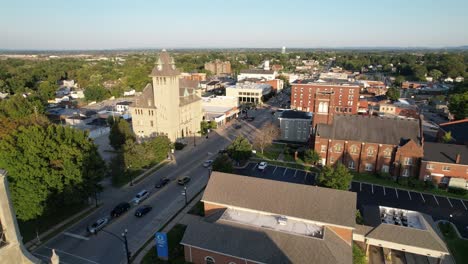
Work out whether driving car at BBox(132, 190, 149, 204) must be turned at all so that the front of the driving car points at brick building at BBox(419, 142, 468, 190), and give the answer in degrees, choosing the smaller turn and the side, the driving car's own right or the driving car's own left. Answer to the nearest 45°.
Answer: approximately 135° to the driving car's own left

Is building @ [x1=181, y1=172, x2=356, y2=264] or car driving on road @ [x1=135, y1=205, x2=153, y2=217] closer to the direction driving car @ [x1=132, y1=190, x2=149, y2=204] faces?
the car driving on road

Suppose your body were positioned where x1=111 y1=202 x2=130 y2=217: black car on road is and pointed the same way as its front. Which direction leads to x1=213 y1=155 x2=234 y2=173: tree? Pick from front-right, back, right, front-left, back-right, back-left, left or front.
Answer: back-left

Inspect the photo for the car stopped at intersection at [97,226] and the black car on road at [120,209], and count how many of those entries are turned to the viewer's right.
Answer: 0

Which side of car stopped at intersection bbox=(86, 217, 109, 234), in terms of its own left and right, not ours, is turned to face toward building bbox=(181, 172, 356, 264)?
left

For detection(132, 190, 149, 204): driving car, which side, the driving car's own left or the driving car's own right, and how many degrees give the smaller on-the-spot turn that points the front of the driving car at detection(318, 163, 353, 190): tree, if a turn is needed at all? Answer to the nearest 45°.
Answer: approximately 135° to the driving car's own left

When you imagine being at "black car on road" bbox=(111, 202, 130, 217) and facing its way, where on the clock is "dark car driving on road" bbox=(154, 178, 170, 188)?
"dark car driving on road" bbox=(154, 178, 170, 188) is roughly at 6 o'clock from "black car on road" bbox=(111, 202, 130, 217).

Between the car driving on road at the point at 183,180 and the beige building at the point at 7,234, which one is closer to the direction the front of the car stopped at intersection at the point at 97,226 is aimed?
the beige building

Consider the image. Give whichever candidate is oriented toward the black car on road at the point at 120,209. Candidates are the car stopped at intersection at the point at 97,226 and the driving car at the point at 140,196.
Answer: the driving car at the point at 140,196

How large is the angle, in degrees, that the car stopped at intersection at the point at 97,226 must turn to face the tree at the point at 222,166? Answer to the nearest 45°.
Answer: approximately 135° to its left

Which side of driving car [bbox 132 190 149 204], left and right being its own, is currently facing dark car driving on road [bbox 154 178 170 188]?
back

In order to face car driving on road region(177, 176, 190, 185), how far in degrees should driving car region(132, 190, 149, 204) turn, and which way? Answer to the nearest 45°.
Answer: approximately 180°

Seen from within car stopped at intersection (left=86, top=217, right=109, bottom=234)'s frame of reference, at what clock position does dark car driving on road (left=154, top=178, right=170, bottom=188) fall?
dark car driving on road (left=154, top=178, right=170, bottom=188) is roughly at 6 o'clock from car stopped at intersection (left=86, top=217, right=109, bottom=234).
